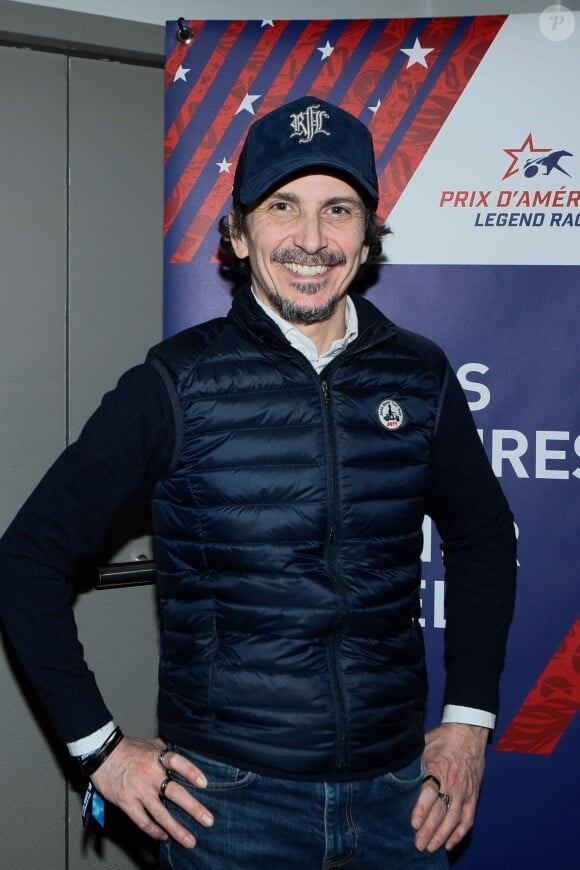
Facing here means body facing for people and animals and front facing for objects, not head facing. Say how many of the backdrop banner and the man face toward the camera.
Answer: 2

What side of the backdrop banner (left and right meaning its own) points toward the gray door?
right

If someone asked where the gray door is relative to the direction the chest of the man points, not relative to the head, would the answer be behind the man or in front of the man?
behind

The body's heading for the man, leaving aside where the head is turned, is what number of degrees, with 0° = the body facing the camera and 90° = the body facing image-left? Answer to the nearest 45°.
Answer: approximately 0°
